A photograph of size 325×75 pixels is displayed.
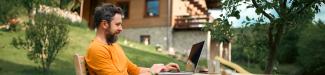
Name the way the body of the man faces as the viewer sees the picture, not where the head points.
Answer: to the viewer's right

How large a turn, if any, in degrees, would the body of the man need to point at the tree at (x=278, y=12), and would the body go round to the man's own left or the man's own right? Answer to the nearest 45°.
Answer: approximately 45° to the man's own left

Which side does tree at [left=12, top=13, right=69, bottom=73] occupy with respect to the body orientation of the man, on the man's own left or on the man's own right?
on the man's own left

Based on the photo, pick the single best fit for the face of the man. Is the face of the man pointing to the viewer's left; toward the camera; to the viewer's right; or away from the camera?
to the viewer's right

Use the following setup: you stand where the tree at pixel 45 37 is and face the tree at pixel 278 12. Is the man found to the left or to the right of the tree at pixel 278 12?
right
